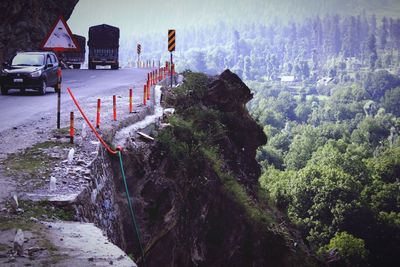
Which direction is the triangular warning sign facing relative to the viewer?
toward the camera

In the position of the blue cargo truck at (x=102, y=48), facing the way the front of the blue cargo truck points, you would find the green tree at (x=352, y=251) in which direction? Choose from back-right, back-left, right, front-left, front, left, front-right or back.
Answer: back-right

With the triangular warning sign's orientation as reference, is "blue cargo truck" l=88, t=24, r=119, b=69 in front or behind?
behind

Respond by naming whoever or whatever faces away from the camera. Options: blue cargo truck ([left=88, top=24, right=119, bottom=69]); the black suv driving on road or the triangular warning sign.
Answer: the blue cargo truck

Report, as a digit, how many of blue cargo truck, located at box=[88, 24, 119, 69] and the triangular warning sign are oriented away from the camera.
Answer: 1

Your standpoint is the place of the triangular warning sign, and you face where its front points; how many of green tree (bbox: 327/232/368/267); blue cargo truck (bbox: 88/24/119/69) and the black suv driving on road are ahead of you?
0

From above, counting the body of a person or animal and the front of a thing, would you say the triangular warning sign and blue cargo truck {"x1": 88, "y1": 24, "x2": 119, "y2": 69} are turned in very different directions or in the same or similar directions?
very different directions

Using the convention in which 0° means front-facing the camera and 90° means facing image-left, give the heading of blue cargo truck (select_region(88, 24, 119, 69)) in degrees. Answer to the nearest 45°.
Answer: approximately 180°

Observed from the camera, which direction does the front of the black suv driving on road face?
facing the viewer and to the left of the viewer
